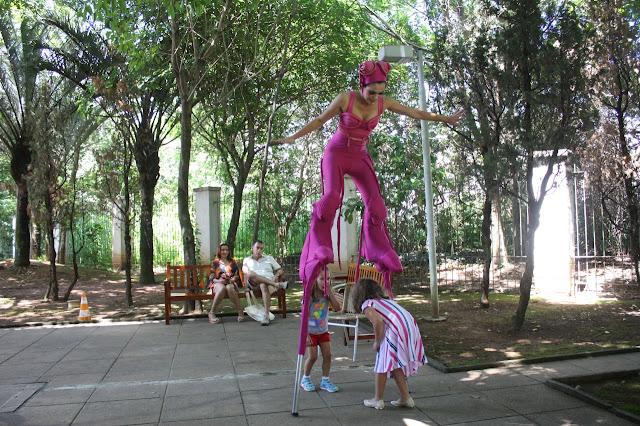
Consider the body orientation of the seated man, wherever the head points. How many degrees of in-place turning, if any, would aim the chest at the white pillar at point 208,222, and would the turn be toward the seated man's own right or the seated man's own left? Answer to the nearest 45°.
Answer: approximately 180°

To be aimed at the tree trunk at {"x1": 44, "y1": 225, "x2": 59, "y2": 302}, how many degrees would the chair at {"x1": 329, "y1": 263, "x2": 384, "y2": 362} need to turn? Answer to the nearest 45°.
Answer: approximately 90° to its right

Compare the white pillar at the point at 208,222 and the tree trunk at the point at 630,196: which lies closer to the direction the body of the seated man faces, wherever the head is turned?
the tree trunk

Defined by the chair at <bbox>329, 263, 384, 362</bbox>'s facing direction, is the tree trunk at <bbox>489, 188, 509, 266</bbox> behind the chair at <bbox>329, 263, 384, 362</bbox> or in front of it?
behind

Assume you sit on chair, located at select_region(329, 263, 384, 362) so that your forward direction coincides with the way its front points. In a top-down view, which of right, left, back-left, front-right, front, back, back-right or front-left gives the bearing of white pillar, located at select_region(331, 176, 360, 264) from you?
back-right

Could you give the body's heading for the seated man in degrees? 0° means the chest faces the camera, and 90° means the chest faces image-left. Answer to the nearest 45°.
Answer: approximately 0°

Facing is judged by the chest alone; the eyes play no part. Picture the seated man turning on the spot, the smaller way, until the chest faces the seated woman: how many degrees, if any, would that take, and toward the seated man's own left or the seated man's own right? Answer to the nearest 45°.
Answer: approximately 90° to the seated man's own right

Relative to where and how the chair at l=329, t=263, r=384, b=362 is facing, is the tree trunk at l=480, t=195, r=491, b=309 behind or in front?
behind

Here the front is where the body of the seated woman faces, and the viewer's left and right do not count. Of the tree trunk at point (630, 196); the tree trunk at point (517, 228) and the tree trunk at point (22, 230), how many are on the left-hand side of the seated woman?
2

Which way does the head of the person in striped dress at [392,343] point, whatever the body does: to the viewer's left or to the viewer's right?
to the viewer's left

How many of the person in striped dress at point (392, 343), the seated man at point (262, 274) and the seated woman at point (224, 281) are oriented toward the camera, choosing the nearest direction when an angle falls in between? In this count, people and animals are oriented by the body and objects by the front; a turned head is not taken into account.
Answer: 2
